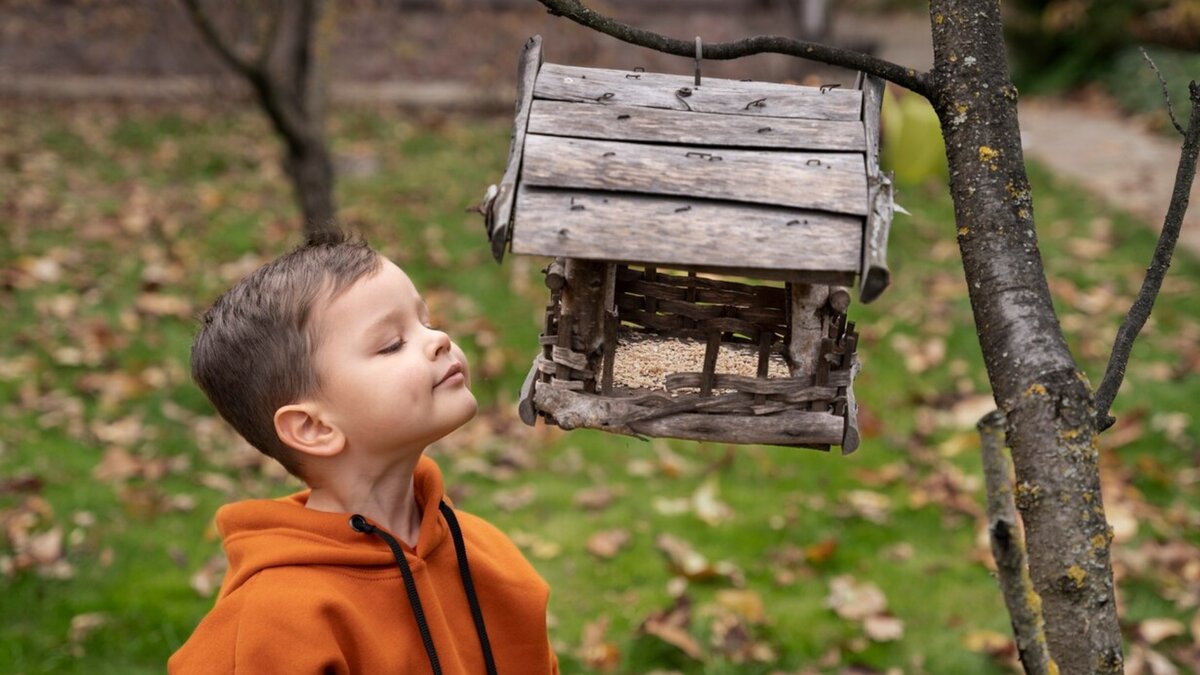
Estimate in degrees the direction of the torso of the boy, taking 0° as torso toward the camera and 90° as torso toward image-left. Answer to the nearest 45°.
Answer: approximately 315°

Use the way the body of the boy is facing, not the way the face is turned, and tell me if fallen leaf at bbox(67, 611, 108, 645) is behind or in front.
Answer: behind

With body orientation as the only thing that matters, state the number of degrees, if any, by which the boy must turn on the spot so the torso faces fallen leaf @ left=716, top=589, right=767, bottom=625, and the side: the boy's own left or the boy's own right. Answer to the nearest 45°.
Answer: approximately 90° to the boy's own left

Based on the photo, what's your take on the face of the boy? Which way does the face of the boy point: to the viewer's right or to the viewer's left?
to the viewer's right

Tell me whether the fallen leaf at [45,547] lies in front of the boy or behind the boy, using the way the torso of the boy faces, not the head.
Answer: behind

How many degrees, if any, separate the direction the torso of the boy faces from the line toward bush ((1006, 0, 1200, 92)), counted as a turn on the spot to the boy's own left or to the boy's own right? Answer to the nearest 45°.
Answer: approximately 90° to the boy's own left

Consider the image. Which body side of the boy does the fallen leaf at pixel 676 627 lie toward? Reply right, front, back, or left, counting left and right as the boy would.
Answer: left

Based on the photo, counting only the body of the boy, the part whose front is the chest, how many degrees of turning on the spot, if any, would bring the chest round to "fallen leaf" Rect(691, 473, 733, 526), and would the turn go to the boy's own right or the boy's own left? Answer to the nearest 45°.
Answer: approximately 90° to the boy's own left

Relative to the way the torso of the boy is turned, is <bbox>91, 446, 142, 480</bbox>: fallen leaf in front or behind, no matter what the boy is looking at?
behind

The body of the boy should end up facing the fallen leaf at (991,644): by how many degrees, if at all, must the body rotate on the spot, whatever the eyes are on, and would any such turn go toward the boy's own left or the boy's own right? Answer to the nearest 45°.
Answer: approximately 90° to the boy's own left

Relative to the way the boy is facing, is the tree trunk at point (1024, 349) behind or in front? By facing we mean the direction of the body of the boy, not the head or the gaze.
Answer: in front

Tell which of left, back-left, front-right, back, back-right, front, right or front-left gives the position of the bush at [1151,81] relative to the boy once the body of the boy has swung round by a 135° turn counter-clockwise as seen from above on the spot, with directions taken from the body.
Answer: front-right

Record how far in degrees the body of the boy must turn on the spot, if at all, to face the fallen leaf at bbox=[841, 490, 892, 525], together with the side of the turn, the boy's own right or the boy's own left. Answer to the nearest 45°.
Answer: approximately 90° to the boy's own left
